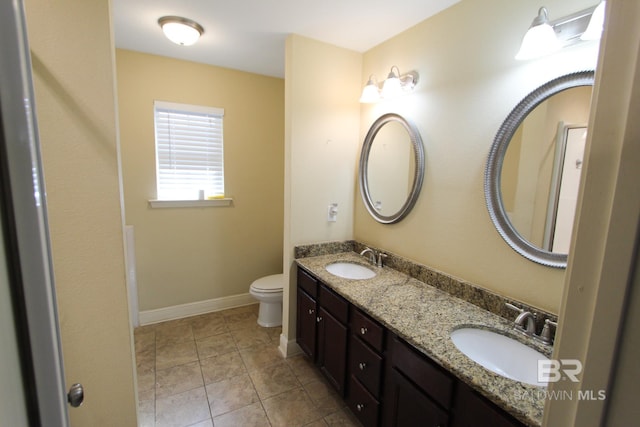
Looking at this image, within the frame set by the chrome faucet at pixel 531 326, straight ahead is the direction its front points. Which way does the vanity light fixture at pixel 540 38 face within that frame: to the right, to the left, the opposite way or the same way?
the same way

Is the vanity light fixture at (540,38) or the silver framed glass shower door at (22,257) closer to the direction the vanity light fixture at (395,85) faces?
the silver framed glass shower door

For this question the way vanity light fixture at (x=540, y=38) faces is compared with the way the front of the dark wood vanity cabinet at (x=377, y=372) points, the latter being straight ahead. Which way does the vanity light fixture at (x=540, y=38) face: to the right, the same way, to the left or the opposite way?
the same way

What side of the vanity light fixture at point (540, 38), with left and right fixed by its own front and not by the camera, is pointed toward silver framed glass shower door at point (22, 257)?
front

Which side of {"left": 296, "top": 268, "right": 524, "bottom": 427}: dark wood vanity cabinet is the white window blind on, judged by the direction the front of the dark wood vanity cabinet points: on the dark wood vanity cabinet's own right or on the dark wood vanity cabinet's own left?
on the dark wood vanity cabinet's own right

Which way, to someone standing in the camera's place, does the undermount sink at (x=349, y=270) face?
facing the viewer and to the left of the viewer

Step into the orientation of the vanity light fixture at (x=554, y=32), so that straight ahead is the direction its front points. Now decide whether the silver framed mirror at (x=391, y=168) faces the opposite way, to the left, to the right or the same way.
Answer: the same way

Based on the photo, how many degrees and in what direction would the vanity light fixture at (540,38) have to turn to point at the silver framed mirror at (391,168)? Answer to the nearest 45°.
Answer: approximately 90° to its right

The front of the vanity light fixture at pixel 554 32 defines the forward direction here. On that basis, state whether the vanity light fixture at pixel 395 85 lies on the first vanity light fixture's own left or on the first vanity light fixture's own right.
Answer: on the first vanity light fixture's own right

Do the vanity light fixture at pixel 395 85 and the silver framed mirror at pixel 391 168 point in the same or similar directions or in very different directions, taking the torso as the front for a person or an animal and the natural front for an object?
same or similar directions

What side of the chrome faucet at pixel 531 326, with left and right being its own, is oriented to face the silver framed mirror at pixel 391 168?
right

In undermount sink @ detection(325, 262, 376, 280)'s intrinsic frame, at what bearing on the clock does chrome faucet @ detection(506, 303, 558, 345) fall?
The chrome faucet is roughly at 9 o'clock from the undermount sink.

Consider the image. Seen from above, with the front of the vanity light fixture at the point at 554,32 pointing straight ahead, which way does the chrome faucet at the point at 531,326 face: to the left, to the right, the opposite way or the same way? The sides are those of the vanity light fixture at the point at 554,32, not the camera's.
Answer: the same way

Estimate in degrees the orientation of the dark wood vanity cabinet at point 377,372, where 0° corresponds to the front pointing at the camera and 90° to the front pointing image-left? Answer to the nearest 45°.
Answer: approximately 45°

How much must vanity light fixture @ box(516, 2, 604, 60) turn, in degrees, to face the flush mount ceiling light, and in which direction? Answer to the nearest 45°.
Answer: approximately 45° to its right
